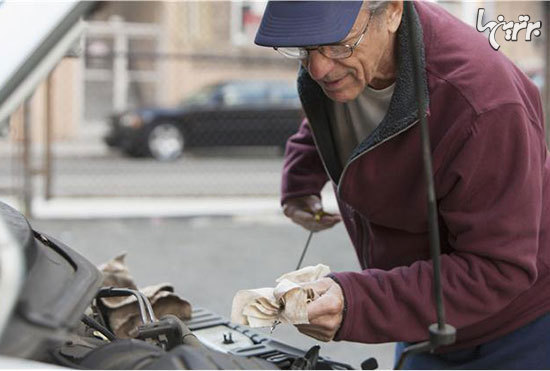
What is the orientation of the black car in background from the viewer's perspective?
to the viewer's left

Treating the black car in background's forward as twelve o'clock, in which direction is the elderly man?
The elderly man is roughly at 9 o'clock from the black car in background.

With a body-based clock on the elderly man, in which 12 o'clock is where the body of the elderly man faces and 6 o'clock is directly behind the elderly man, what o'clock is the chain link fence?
The chain link fence is roughly at 4 o'clock from the elderly man.

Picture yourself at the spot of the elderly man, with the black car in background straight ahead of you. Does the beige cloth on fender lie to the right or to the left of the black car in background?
left

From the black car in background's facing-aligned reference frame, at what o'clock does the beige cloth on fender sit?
The beige cloth on fender is roughly at 9 o'clock from the black car in background.

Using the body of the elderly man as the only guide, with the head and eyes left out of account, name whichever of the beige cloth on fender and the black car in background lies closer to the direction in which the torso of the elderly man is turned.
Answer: the beige cloth on fender
